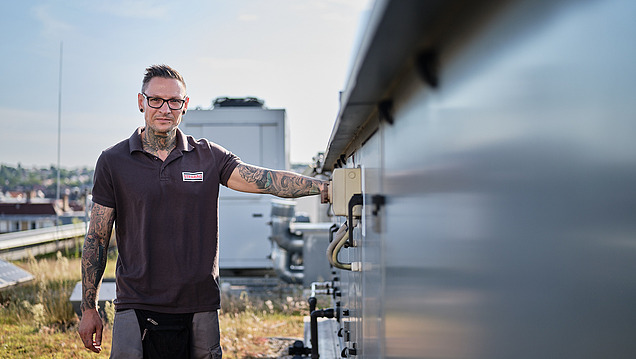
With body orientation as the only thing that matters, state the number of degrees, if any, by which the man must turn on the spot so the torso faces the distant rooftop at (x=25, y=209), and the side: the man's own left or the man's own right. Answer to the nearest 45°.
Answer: approximately 180°

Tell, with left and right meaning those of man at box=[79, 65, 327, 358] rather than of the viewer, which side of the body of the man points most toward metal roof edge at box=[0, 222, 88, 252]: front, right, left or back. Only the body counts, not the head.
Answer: back

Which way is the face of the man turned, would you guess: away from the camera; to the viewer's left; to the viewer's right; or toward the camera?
toward the camera

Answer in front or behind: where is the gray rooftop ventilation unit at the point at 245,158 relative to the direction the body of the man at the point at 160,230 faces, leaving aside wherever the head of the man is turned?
behind

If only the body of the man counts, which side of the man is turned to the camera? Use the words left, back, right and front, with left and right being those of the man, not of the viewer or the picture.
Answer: front
